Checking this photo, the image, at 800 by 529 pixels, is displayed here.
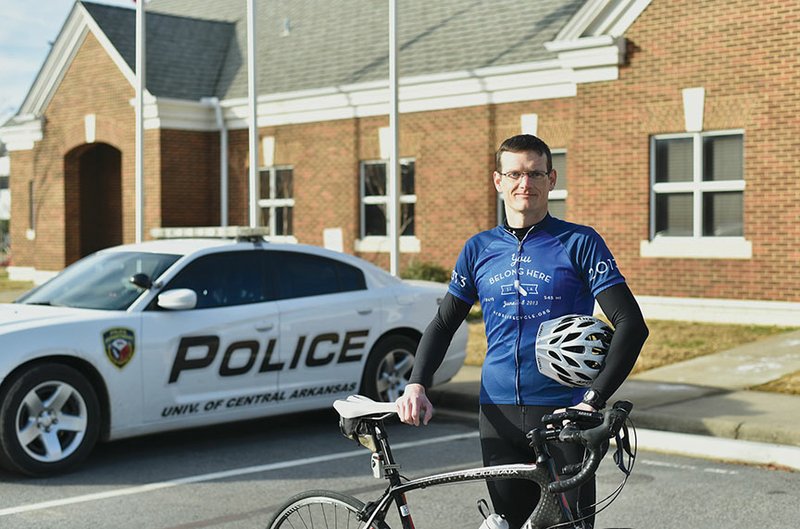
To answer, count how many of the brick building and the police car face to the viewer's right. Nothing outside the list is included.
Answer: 0

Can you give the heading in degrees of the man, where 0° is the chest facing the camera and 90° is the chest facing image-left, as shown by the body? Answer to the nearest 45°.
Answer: approximately 0°

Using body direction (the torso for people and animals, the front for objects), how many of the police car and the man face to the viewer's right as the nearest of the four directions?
0

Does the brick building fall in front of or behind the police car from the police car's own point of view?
behind

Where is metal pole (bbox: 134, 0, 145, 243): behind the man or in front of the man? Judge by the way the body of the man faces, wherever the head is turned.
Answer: behind

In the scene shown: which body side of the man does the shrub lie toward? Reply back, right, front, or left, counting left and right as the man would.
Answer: back

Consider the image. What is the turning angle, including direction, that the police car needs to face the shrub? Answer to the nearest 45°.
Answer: approximately 135° to its right

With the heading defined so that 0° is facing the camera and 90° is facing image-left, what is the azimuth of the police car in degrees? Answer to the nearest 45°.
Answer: approximately 45°

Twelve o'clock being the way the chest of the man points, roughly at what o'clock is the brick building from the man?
The brick building is roughly at 6 o'clock from the man.
